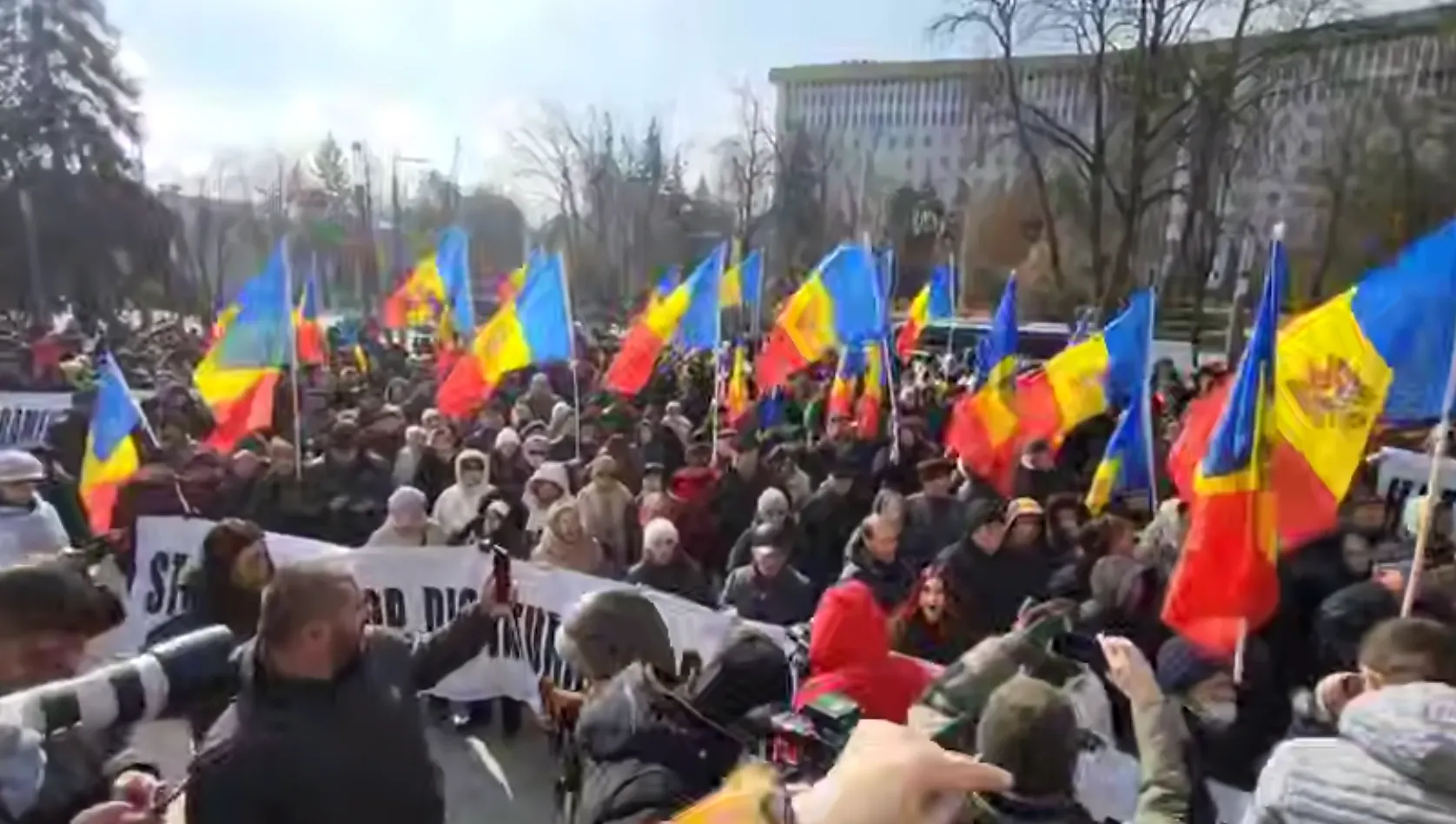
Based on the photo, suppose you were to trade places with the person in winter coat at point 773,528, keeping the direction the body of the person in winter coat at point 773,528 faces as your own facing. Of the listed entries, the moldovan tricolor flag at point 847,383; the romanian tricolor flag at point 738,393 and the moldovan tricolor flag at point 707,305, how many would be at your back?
3

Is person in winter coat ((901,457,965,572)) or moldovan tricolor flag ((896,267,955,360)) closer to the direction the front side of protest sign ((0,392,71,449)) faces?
the person in winter coat

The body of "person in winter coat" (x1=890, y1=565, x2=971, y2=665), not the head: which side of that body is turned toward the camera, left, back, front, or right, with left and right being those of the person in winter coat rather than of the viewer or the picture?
front

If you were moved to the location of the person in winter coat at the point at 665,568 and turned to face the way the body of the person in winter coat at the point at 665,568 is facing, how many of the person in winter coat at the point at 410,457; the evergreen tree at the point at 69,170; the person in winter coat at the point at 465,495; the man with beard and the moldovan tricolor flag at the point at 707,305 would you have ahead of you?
1

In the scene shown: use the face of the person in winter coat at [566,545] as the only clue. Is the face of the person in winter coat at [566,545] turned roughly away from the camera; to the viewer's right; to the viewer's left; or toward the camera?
toward the camera

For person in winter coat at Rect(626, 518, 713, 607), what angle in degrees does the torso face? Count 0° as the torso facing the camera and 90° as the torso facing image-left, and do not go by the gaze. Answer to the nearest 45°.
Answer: approximately 0°

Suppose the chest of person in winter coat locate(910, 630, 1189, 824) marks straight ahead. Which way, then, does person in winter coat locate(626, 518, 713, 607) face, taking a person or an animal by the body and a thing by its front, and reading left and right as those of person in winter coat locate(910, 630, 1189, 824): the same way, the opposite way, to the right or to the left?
the opposite way

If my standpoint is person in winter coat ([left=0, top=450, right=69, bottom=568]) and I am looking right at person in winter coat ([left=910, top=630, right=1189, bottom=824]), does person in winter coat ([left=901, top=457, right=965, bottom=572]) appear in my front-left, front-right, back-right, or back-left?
front-left

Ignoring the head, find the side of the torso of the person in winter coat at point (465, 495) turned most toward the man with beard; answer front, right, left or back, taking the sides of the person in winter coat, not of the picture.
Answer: front

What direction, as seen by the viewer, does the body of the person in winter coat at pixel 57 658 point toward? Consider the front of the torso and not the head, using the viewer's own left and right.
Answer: facing to the right of the viewer

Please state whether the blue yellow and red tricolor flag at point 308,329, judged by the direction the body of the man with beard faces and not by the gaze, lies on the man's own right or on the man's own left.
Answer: on the man's own left

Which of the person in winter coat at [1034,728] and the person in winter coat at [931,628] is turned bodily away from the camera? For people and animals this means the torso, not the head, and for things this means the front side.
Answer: the person in winter coat at [1034,728]

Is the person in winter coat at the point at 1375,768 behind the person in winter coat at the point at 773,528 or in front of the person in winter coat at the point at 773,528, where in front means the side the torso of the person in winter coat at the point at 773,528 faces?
in front

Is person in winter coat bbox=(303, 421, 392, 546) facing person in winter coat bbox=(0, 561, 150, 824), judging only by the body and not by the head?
yes

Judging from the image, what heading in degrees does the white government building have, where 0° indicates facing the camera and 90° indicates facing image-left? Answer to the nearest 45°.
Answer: approximately 45°

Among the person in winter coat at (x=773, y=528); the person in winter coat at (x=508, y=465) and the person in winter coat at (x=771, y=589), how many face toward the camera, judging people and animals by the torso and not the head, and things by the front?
3

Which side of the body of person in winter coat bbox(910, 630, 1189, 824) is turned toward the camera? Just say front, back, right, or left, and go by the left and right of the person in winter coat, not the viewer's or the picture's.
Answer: back

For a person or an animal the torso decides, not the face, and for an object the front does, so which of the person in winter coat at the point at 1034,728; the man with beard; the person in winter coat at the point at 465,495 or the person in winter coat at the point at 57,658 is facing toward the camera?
the person in winter coat at the point at 465,495

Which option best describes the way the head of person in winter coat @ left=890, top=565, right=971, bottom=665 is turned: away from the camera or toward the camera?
toward the camera

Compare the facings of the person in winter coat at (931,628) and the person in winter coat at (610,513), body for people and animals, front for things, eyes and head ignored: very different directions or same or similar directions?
same or similar directions
